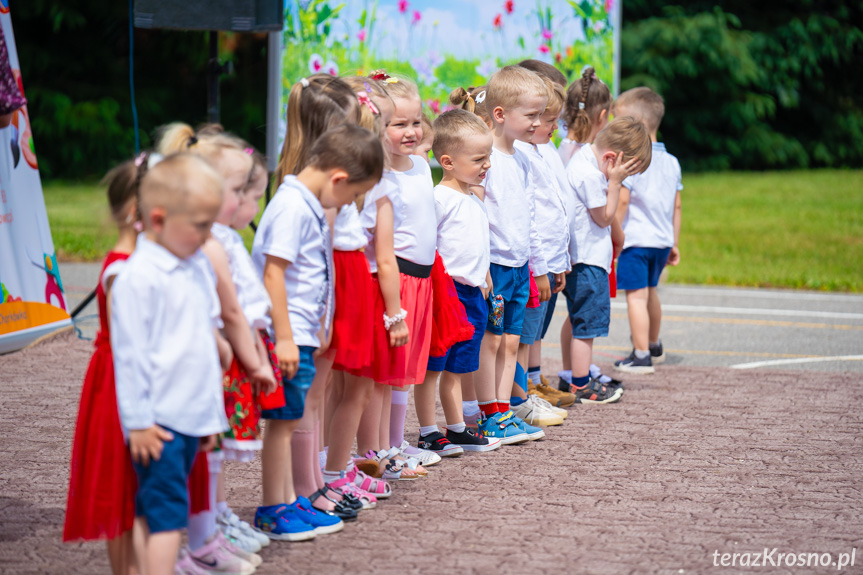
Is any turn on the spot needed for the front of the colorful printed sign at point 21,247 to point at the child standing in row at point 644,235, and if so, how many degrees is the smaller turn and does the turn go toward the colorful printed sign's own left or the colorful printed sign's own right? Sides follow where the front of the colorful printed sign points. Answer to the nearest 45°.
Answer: approximately 45° to the colorful printed sign's own left

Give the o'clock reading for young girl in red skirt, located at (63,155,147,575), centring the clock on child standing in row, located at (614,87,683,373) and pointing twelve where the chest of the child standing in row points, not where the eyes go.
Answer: The young girl in red skirt is roughly at 8 o'clock from the child standing in row.

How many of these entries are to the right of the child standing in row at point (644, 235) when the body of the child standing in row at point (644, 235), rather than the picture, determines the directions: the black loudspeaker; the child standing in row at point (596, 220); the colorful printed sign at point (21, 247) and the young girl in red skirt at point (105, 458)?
0

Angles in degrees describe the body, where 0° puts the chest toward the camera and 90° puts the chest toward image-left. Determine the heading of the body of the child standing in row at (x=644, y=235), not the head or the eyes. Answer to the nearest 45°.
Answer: approximately 135°

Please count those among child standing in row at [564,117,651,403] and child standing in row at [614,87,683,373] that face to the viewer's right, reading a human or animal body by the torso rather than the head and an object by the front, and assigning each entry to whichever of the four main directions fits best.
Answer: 1

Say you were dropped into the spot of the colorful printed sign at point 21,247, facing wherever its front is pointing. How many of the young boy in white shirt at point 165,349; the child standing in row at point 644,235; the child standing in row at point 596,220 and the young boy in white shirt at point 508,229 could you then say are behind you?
0

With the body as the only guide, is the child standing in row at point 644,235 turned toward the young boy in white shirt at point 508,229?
no
